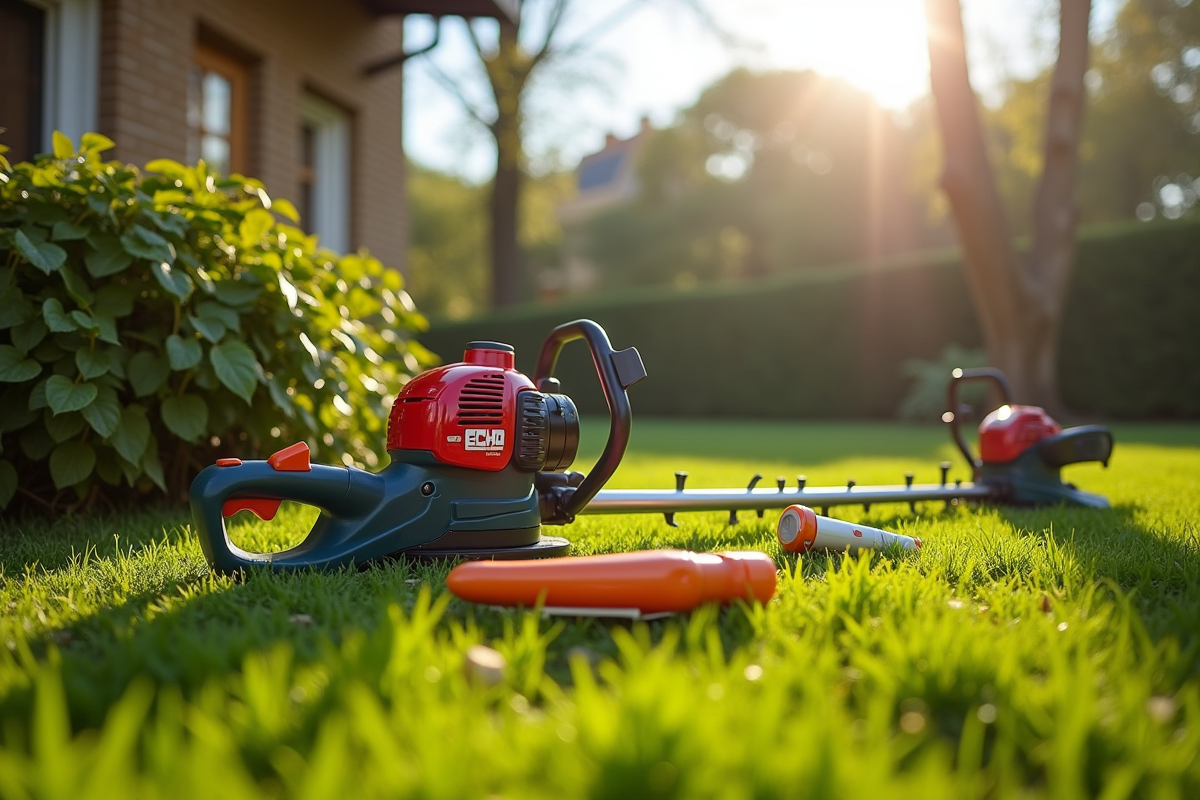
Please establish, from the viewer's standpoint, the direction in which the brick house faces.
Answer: facing the viewer and to the right of the viewer

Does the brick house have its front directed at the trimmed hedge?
no

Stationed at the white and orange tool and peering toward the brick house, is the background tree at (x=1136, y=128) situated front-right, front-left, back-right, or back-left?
front-right

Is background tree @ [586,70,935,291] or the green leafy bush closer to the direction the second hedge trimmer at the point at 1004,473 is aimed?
the green leafy bush

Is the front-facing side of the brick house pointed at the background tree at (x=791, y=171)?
no

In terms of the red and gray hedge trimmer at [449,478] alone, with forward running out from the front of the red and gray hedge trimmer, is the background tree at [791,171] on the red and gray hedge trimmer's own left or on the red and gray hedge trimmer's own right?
on the red and gray hedge trimmer's own left

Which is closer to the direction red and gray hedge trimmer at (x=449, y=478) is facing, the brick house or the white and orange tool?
the white and orange tool

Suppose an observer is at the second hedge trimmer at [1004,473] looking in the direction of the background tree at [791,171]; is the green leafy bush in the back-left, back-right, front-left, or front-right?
back-left

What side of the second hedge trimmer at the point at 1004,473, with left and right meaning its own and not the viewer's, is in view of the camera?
left

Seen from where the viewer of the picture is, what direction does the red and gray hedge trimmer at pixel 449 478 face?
facing to the right of the viewer

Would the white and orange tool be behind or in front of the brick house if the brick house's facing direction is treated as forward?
in front

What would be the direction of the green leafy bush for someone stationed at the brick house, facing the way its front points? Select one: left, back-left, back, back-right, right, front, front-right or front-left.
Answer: front-right

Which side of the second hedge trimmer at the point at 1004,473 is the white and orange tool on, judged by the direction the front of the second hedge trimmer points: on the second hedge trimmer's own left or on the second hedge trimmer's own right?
on the second hedge trimmer's own left

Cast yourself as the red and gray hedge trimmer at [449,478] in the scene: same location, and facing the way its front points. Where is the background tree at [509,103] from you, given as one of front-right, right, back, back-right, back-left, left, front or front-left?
left

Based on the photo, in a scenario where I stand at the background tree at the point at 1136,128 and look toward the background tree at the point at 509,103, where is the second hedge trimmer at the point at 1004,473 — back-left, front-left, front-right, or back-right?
front-left

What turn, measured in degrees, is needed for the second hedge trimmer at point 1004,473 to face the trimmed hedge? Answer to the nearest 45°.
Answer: approximately 90° to its right
